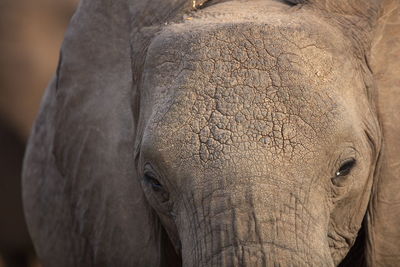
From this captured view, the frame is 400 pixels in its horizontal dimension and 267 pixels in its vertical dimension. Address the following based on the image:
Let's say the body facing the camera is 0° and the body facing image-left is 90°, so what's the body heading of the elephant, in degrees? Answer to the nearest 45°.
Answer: approximately 0°
